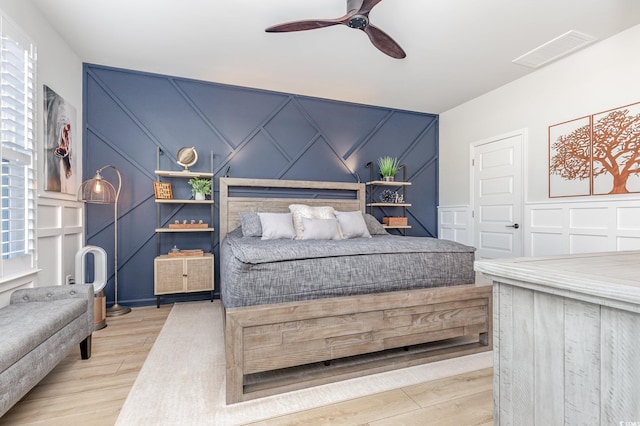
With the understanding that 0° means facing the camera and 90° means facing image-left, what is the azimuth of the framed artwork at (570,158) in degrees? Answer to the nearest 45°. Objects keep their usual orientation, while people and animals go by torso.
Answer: approximately 45°

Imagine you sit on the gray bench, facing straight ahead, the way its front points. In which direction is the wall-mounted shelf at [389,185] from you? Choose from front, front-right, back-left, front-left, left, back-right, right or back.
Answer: front-left

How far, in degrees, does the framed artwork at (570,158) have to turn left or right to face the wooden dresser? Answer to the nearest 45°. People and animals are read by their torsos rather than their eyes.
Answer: approximately 45° to its left

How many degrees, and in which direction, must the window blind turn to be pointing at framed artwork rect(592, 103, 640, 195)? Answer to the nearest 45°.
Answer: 0° — it already faces it

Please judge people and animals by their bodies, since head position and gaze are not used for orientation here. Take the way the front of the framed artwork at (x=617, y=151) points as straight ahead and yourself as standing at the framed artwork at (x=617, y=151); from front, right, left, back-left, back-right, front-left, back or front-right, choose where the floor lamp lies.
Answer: front

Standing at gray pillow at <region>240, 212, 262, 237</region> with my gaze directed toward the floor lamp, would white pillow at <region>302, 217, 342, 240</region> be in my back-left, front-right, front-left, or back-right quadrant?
back-left

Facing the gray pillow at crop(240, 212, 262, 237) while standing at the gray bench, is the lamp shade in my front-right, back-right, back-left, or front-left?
front-left

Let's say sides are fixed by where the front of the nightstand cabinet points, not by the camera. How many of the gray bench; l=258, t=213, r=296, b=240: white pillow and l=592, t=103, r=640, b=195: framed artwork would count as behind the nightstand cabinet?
0

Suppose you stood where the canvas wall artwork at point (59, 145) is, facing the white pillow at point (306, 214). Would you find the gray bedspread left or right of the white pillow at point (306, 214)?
right

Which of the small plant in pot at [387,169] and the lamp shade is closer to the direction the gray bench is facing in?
the small plant in pot

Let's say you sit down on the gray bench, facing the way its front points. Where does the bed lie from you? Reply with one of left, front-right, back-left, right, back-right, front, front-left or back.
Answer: front

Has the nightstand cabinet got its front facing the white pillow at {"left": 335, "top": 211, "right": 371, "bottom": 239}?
no

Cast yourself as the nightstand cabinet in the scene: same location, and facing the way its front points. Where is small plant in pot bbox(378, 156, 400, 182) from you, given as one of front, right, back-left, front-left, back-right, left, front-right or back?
left

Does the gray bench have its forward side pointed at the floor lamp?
no

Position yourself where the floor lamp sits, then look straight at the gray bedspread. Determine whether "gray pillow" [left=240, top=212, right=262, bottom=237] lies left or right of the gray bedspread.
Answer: left

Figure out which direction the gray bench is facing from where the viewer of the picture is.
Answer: facing the viewer and to the right of the viewer

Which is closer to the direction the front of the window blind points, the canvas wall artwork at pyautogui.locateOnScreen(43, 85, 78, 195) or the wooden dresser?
the wooden dresser

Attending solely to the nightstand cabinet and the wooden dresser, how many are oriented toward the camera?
1

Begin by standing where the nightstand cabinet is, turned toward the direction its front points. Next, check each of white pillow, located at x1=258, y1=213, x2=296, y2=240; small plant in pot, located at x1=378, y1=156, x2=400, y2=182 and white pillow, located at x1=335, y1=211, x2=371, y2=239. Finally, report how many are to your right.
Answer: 0

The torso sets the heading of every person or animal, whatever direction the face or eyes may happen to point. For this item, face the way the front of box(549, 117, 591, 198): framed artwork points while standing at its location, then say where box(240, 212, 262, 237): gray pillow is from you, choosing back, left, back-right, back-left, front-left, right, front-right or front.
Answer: front

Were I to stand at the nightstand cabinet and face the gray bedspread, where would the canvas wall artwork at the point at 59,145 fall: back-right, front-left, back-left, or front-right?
back-right
